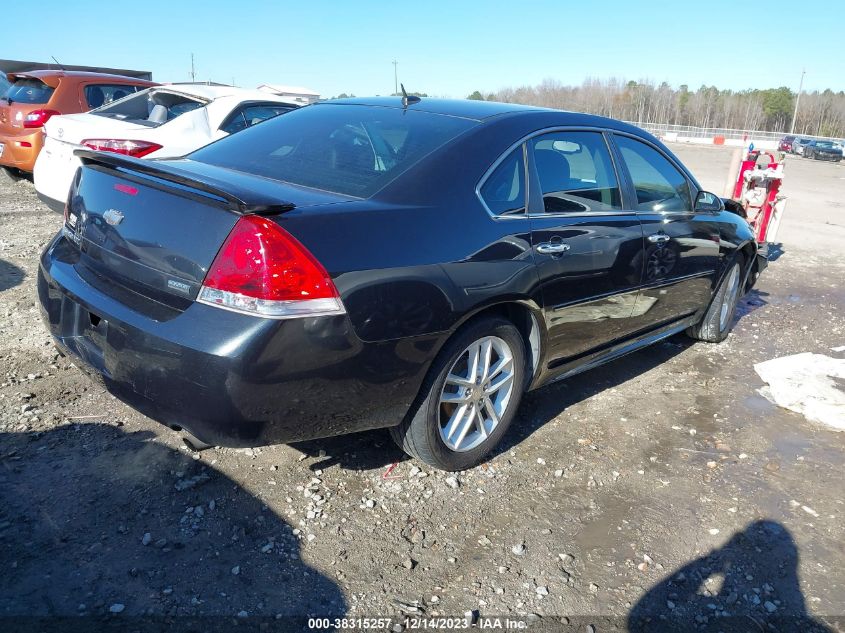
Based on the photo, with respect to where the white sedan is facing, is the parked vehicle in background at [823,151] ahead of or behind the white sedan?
ahead

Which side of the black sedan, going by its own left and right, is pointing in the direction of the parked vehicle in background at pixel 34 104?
left

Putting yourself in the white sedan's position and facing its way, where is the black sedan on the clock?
The black sedan is roughly at 4 o'clock from the white sedan.

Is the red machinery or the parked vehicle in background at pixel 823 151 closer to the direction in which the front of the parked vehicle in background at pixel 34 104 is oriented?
the parked vehicle in background

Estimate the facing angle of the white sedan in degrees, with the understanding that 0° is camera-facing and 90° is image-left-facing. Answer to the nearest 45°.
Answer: approximately 225°

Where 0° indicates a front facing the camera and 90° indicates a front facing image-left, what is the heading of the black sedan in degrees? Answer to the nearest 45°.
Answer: approximately 225°

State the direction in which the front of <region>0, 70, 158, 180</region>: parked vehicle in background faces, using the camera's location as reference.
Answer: facing away from the viewer and to the right of the viewer

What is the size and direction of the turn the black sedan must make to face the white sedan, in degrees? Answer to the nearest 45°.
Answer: approximately 90° to its left

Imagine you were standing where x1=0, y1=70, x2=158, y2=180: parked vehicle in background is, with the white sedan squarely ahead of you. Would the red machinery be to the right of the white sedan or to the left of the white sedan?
left
